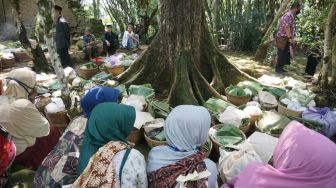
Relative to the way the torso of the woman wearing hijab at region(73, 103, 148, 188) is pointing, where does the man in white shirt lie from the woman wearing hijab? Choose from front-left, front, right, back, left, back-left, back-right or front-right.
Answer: front-left

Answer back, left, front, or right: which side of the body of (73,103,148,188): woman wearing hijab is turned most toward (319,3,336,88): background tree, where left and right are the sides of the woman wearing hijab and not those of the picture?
front

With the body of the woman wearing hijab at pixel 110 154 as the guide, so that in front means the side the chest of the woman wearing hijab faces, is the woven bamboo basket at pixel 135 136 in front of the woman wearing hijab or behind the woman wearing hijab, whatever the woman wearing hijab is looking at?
in front

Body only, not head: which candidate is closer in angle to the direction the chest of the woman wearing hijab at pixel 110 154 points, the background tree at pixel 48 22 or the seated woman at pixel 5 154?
the background tree

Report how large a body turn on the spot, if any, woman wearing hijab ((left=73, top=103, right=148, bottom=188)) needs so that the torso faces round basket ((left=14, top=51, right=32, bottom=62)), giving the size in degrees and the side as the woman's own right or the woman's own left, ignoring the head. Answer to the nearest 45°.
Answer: approximately 45° to the woman's own left

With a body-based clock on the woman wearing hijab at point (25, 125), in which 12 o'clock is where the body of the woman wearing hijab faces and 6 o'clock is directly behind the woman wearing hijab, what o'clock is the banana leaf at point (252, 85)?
The banana leaf is roughly at 1 o'clock from the woman wearing hijab.

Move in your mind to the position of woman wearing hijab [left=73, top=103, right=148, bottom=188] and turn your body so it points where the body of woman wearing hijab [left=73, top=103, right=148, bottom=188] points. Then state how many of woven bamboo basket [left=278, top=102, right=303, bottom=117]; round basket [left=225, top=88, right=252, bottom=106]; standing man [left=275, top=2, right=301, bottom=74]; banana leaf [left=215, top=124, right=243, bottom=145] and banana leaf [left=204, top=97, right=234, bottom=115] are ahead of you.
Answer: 5

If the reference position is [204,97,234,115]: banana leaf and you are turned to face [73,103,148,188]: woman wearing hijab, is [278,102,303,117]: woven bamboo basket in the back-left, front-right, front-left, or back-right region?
back-left

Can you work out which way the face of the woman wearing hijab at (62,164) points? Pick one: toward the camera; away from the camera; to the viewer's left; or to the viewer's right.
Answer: away from the camera

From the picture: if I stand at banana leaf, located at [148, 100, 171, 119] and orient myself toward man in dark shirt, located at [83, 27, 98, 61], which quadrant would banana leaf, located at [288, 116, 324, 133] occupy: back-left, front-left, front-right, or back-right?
back-right

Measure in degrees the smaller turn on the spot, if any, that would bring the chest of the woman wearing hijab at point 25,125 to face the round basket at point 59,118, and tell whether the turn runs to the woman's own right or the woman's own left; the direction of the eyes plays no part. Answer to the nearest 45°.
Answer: approximately 45° to the woman's own left

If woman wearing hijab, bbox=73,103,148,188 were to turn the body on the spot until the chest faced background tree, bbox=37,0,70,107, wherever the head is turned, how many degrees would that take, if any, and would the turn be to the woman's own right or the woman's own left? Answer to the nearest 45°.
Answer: approximately 45° to the woman's own left

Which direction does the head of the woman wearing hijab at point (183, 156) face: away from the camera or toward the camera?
away from the camera

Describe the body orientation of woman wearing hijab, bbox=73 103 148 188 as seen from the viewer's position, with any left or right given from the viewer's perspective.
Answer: facing away from the viewer and to the right of the viewer

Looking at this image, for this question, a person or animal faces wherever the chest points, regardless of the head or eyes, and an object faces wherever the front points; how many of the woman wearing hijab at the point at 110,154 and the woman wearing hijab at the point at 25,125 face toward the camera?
0

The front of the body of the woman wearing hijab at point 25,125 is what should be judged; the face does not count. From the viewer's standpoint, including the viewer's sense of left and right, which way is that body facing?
facing away from the viewer and to the right of the viewer
